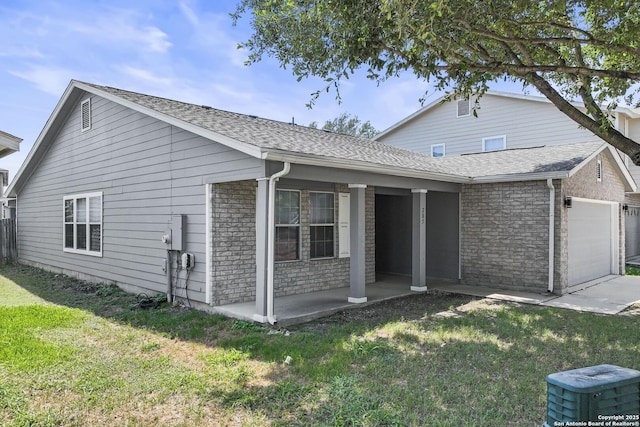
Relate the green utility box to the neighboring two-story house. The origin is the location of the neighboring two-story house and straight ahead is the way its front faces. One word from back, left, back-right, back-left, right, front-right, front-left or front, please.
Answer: front-right

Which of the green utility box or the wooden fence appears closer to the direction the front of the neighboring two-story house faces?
the green utility box

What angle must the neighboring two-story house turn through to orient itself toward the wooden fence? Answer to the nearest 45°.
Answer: approximately 90° to its right

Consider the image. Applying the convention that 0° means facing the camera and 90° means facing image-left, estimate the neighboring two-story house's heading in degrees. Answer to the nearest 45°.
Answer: approximately 315°
